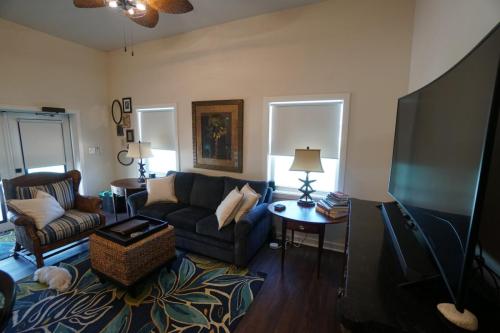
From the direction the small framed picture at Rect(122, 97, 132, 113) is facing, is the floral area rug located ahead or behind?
ahead

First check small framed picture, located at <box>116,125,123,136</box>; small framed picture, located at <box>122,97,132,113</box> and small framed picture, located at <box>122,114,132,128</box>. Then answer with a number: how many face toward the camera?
3

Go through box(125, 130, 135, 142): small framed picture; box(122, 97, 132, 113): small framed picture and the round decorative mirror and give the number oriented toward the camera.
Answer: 3

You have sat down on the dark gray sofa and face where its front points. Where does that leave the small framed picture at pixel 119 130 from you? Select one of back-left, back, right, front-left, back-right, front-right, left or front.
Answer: right

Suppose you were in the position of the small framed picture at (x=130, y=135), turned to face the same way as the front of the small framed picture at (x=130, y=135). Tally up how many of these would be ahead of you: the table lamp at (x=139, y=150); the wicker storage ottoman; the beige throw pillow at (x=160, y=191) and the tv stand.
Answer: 4

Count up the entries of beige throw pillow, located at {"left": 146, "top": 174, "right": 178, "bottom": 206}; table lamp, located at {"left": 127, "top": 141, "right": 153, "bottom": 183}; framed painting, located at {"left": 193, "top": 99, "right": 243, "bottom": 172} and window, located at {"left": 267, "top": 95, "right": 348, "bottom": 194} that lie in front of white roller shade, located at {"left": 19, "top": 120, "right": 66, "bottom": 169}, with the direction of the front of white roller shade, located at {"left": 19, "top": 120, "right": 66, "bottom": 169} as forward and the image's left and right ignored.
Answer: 4

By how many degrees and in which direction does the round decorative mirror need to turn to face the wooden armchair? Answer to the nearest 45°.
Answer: approximately 45° to its right

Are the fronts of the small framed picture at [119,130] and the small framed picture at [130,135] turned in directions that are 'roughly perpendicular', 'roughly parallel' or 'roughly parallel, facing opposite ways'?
roughly parallel

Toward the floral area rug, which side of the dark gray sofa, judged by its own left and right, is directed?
front

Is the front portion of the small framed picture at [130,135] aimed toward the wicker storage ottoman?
yes

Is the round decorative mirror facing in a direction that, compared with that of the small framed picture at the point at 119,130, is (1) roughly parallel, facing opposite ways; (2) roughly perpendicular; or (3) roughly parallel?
roughly parallel

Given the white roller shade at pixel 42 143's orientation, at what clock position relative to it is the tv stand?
The tv stand is roughly at 1 o'clock from the white roller shade.

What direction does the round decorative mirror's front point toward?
toward the camera

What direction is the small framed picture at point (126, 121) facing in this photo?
toward the camera

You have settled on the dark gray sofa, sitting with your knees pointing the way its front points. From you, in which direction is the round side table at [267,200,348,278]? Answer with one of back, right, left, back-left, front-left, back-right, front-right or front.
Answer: left

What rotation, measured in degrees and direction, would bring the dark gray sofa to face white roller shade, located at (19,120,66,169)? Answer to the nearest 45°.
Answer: approximately 90° to its right

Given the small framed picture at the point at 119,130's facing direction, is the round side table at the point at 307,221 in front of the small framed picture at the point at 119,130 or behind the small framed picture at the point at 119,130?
in front

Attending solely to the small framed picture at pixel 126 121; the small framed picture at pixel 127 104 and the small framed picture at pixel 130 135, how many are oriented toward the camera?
3
